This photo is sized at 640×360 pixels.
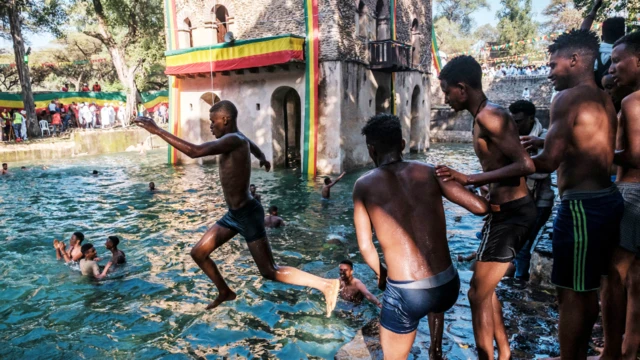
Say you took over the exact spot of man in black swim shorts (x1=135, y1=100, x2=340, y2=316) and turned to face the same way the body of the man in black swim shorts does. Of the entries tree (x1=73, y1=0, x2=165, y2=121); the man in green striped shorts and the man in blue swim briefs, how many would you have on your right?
1

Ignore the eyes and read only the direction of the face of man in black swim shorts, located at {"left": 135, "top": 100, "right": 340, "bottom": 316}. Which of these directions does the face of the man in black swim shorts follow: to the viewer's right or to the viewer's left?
to the viewer's left

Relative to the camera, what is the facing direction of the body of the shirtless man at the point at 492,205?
to the viewer's left

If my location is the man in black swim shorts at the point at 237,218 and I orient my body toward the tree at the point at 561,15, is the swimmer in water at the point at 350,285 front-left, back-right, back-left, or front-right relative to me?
front-right

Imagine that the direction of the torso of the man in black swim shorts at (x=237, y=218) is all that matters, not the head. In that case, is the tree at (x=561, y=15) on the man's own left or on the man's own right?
on the man's own right

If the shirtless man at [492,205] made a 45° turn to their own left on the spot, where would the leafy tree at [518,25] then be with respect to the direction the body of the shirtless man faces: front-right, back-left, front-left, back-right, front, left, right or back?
back-right

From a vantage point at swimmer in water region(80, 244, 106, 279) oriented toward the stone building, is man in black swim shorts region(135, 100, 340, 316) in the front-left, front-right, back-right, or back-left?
back-right

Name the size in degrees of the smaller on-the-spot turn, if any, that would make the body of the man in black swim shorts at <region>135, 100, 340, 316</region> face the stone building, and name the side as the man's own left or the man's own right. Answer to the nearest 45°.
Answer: approximately 90° to the man's own right

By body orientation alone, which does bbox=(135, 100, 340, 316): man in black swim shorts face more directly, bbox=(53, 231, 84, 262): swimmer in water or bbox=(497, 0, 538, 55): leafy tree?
the swimmer in water

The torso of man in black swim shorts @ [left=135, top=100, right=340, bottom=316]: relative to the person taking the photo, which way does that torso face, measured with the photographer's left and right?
facing to the left of the viewer

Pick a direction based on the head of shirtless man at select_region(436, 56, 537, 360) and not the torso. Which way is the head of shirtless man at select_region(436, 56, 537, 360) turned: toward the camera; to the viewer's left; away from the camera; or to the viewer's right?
to the viewer's left

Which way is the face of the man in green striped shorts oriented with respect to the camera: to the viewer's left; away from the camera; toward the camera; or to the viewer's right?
to the viewer's left

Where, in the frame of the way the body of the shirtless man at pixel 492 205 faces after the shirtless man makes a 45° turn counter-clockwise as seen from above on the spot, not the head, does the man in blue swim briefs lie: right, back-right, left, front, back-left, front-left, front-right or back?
front
